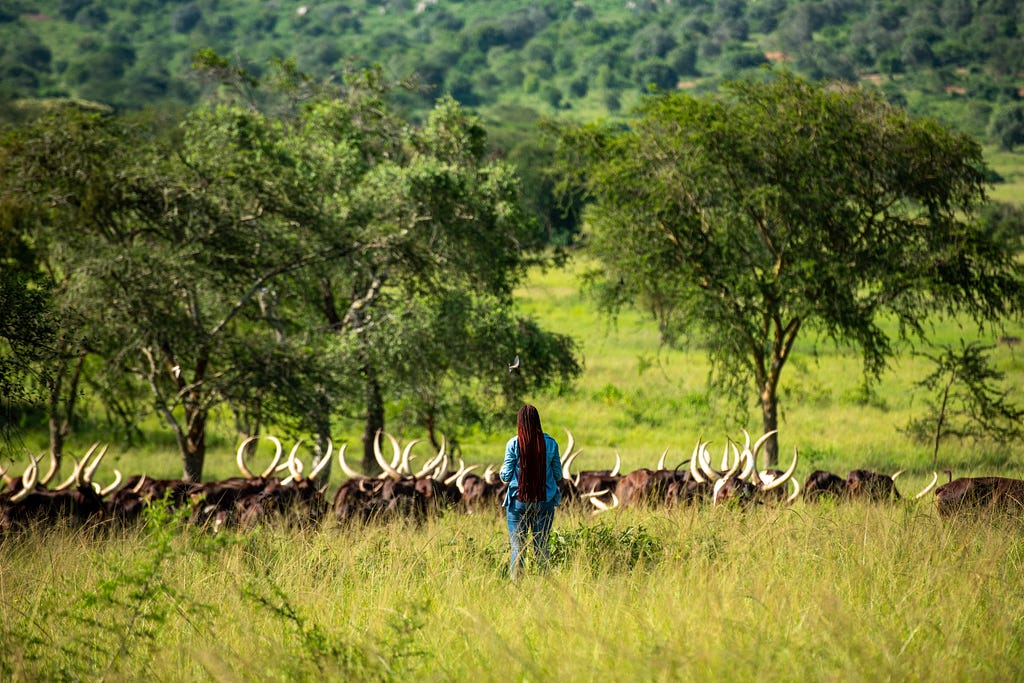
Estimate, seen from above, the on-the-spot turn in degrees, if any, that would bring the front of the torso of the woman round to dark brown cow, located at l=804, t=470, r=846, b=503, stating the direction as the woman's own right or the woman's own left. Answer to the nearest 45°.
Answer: approximately 45° to the woman's own right

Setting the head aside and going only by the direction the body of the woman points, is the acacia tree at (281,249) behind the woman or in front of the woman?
in front

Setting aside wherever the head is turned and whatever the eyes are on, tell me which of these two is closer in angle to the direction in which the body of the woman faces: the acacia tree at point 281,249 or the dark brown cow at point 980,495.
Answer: the acacia tree

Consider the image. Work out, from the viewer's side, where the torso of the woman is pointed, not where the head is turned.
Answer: away from the camera

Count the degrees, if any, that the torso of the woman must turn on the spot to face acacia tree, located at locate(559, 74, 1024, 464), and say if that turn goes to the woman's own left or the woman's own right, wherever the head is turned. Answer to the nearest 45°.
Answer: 0° — they already face it

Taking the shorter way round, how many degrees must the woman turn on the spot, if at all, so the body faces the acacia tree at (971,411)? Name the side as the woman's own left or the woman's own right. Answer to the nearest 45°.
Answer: approximately 45° to the woman's own right

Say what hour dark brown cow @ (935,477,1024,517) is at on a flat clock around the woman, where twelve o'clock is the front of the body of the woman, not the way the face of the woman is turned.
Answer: The dark brown cow is roughly at 2 o'clock from the woman.

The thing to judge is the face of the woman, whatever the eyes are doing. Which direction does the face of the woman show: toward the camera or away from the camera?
away from the camera
